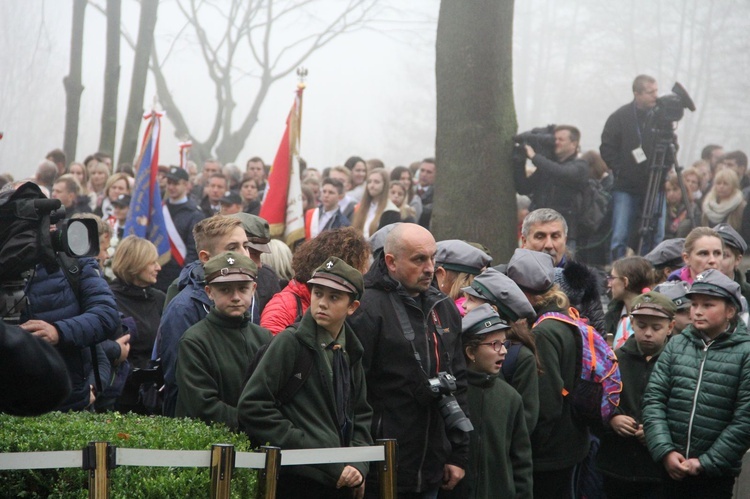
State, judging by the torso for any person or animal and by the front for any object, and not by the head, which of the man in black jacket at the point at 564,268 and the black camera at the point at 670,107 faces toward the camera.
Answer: the man in black jacket

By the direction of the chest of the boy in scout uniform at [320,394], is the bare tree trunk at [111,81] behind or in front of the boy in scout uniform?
behind

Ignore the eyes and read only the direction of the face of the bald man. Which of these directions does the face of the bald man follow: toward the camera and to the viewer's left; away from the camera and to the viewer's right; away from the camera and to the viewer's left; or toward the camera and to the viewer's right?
toward the camera and to the viewer's right

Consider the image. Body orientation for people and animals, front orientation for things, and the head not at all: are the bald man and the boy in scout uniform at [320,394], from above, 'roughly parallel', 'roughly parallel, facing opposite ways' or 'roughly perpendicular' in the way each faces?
roughly parallel

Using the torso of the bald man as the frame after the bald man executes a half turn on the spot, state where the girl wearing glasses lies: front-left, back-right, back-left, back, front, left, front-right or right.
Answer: right

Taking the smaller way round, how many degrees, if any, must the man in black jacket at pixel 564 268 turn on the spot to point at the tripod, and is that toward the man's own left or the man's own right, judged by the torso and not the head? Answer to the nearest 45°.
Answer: approximately 180°

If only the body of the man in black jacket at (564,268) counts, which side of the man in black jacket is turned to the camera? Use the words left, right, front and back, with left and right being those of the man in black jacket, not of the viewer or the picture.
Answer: front

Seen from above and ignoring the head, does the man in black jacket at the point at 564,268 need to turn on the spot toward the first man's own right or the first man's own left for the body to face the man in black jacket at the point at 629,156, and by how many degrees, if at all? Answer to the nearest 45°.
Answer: approximately 180°

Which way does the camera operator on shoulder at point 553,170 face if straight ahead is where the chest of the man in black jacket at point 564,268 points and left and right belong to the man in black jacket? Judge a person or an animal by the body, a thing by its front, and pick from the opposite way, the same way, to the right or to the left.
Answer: to the right

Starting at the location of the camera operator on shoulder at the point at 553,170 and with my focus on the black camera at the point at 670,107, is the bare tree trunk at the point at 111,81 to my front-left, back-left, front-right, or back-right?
back-left

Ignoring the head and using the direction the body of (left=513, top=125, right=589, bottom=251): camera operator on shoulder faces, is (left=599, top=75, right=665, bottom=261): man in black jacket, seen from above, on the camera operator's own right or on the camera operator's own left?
on the camera operator's own left

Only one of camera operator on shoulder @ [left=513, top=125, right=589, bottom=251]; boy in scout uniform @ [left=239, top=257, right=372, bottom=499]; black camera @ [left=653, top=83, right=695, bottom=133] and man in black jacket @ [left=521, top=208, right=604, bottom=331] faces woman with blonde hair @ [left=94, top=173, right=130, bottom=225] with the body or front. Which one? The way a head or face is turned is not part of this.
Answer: the camera operator on shoulder

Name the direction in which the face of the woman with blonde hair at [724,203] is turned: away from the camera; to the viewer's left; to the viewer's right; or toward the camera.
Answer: toward the camera

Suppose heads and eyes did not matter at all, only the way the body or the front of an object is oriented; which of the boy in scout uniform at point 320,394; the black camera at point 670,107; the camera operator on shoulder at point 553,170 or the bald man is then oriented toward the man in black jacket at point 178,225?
the camera operator on shoulder
